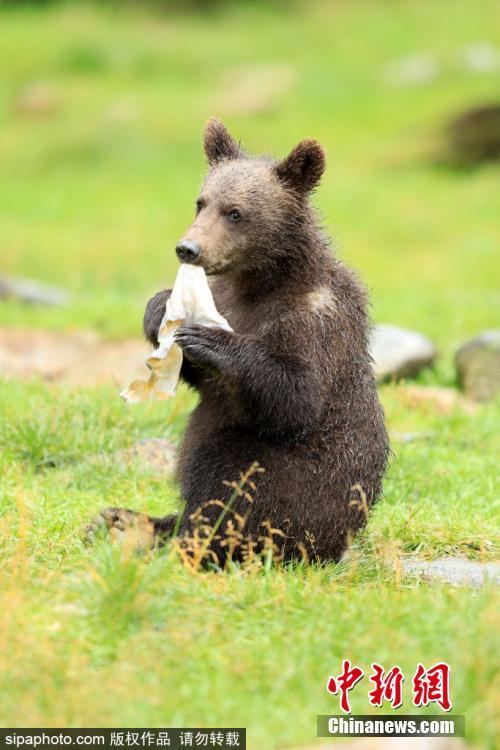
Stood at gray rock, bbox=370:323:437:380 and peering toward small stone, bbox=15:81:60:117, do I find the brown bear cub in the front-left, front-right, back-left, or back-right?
back-left

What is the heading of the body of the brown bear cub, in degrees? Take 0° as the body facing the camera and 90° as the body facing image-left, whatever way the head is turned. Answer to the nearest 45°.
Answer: approximately 90°

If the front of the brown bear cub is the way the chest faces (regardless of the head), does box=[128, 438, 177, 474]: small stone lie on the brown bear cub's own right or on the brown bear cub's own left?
on the brown bear cub's own right

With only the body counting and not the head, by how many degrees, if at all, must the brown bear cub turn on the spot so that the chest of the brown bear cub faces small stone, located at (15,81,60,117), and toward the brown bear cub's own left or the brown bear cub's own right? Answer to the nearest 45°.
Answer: approximately 90° to the brown bear cub's own right

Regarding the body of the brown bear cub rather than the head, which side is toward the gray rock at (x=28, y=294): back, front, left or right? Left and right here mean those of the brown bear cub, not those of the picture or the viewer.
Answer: right

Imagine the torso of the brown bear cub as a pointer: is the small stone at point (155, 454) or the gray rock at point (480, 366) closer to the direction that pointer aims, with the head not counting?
the small stone
